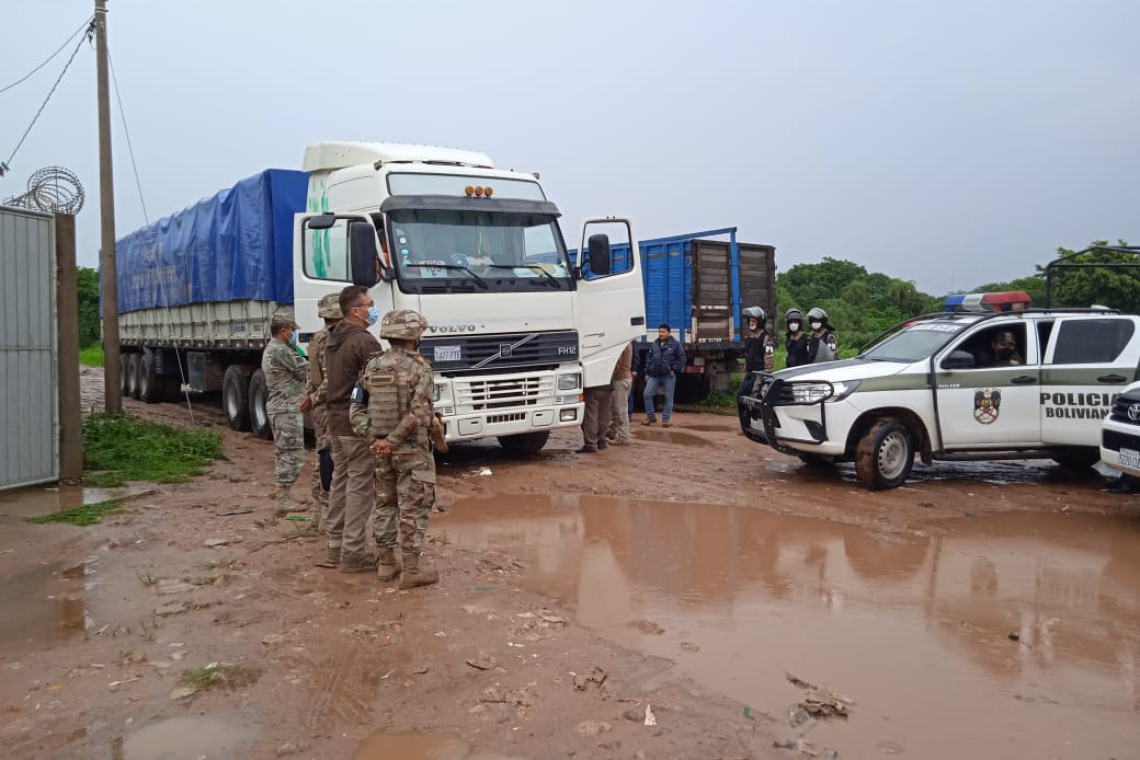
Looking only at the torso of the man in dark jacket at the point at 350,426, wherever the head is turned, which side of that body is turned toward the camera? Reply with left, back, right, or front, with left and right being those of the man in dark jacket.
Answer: right

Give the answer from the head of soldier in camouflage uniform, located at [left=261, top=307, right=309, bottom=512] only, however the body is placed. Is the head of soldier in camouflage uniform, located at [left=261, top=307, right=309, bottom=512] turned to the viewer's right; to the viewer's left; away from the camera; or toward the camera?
to the viewer's right

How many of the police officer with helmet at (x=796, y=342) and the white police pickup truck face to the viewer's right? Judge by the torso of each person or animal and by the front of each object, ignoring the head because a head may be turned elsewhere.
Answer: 0

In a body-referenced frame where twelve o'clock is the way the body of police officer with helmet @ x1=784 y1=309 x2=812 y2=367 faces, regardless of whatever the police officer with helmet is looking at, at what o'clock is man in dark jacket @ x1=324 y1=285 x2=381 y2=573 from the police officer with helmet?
The man in dark jacket is roughly at 1 o'clock from the police officer with helmet.

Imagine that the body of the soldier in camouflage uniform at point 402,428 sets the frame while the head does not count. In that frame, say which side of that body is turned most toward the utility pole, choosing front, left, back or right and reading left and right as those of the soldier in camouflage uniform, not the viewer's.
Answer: left

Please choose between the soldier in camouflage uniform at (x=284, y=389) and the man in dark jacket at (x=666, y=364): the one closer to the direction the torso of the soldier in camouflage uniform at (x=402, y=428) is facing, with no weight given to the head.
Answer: the man in dark jacket

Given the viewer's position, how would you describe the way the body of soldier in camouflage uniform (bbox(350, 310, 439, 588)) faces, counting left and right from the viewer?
facing away from the viewer and to the right of the viewer

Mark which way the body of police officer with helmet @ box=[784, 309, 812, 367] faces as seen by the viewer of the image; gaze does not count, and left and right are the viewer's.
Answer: facing the viewer

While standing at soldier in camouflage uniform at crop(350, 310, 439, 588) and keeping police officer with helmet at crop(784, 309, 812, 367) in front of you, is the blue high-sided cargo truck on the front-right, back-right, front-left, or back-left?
front-left

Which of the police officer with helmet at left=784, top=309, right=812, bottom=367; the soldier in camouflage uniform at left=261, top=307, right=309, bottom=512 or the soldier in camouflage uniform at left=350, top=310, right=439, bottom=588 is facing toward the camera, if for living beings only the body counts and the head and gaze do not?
the police officer with helmet

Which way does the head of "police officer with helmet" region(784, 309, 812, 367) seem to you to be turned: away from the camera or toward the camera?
toward the camera

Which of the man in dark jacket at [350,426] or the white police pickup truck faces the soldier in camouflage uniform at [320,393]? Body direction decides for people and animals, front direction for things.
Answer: the white police pickup truck

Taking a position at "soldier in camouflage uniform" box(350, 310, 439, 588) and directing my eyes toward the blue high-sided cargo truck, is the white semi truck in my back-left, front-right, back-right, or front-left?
front-left

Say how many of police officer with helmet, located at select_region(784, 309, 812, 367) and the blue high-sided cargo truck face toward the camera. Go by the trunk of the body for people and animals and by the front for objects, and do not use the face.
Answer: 1

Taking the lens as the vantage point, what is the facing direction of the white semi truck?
facing the viewer and to the right of the viewer

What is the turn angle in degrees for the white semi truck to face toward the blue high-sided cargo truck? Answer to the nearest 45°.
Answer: approximately 90° to its left

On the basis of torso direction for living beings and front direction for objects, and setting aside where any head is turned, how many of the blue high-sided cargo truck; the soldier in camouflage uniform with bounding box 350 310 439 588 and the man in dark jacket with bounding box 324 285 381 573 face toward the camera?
0

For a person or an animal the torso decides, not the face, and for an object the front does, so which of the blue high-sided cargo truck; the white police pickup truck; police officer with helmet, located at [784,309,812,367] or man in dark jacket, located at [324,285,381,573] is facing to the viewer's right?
the man in dark jacket

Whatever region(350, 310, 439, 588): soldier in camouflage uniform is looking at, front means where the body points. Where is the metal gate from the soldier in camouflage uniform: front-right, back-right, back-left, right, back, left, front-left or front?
left

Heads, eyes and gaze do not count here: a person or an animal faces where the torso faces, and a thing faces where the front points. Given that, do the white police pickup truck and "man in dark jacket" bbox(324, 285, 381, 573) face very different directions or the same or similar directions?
very different directions
